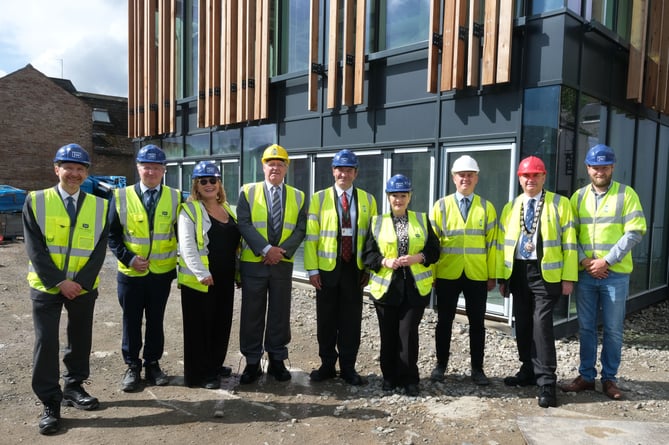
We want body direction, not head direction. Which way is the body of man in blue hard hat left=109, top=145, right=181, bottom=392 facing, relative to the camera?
toward the camera

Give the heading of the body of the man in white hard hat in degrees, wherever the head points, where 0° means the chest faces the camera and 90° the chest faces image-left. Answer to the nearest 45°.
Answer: approximately 0°

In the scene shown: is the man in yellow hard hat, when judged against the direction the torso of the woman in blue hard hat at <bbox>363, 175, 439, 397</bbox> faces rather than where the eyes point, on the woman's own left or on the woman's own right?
on the woman's own right

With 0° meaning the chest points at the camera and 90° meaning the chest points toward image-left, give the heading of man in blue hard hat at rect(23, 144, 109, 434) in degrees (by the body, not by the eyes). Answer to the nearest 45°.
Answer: approximately 0°

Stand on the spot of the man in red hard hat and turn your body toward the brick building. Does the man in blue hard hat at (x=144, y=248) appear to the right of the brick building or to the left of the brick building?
left

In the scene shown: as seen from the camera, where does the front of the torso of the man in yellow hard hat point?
toward the camera

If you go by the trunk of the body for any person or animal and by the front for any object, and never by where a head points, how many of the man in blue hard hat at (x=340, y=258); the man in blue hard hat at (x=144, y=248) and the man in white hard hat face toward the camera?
3

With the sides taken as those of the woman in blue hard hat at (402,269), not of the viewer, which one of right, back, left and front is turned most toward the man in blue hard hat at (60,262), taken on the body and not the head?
right

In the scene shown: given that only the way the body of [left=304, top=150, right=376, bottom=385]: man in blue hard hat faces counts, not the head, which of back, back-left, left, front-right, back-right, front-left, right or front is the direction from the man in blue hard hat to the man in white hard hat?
left

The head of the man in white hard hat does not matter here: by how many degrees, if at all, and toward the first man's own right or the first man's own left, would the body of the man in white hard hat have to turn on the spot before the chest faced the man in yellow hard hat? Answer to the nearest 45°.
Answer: approximately 90° to the first man's own right

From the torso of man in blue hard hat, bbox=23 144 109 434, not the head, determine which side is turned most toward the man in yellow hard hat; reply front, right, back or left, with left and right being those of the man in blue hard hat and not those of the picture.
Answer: left

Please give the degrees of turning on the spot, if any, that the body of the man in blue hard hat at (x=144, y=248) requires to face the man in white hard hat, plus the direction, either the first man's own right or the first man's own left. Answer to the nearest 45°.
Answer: approximately 90° to the first man's own left

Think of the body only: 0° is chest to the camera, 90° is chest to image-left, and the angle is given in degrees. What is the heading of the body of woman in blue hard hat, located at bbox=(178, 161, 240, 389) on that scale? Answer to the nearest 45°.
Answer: approximately 315°
